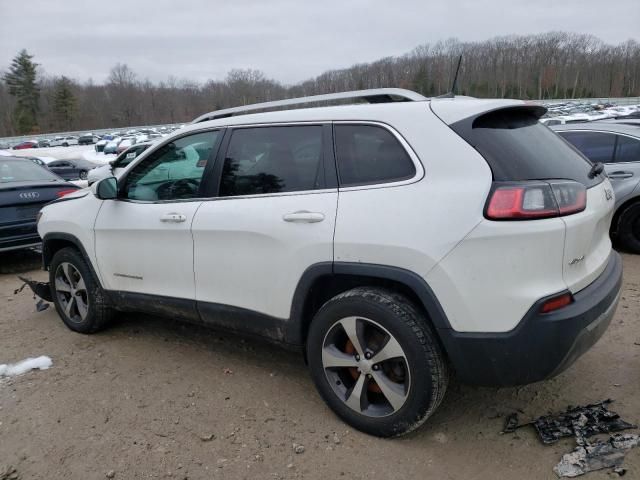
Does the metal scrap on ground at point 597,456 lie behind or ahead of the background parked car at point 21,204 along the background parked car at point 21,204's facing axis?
behind

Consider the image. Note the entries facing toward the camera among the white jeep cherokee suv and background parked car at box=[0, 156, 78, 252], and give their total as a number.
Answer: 0

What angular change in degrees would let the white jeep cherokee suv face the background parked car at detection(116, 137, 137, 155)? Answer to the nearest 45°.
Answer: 0° — it already faces it

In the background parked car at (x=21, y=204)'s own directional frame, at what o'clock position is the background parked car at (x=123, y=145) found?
the background parked car at (x=123, y=145) is roughly at 2 o'clock from the background parked car at (x=21, y=204).

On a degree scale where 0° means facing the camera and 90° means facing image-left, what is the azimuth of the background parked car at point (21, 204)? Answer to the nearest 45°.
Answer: approximately 135°

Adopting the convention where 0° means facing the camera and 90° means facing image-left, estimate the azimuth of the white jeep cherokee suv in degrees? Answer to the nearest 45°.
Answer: approximately 135°

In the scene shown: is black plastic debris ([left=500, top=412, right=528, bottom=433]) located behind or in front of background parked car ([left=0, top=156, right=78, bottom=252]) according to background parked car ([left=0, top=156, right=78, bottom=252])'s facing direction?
behind

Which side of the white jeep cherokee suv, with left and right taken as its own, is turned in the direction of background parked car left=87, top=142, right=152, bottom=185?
front

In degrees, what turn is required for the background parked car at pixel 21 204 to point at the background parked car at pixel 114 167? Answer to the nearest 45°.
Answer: approximately 45° to its right
